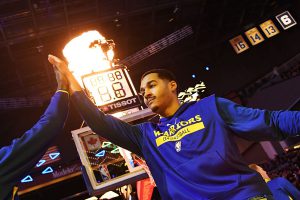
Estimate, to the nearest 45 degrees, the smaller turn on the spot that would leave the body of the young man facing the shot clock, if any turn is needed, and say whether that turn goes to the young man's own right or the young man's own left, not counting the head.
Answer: approximately 135° to the young man's own right

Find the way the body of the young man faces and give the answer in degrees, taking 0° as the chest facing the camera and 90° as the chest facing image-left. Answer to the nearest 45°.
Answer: approximately 45°
